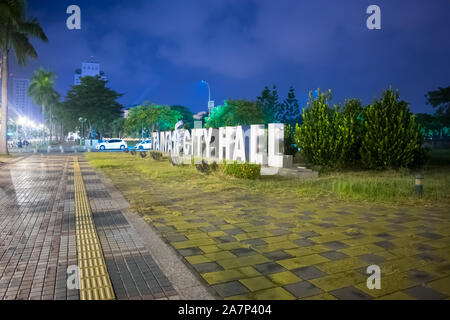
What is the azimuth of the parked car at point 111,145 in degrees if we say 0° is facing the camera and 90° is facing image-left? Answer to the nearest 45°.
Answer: approximately 90°

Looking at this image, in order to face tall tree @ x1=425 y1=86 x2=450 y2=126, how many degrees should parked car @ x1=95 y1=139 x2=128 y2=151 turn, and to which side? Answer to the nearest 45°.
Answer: approximately 180°

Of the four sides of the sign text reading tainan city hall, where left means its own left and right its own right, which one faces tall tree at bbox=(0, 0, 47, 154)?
right
